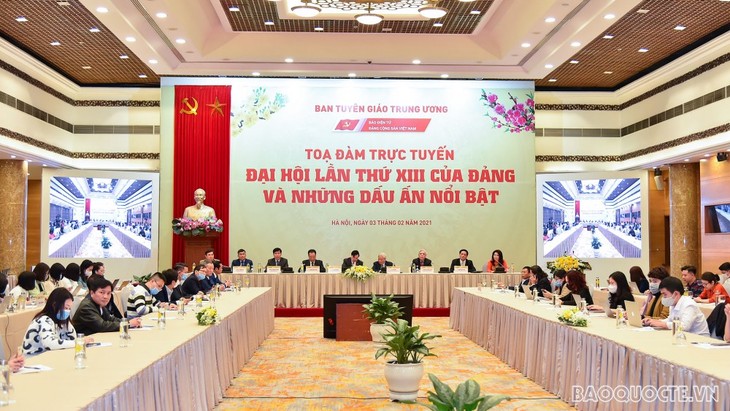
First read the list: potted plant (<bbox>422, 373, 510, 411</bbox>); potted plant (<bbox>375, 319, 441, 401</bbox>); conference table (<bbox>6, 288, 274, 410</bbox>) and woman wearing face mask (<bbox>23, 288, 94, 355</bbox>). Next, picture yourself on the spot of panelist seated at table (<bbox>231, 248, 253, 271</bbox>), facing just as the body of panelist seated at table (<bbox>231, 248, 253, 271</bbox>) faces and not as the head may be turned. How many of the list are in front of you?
4

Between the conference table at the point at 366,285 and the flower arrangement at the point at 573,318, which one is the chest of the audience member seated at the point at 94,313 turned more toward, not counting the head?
the flower arrangement

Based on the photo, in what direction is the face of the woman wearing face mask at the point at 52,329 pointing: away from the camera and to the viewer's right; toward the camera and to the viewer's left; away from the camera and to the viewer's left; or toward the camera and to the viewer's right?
toward the camera and to the viewer's right

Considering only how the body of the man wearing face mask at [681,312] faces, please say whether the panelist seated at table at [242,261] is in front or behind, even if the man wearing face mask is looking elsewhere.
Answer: in front

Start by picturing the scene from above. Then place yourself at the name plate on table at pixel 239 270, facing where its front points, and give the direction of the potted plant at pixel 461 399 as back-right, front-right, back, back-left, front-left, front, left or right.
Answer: front

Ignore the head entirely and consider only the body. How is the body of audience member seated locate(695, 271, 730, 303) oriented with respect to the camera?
to the viewer's left

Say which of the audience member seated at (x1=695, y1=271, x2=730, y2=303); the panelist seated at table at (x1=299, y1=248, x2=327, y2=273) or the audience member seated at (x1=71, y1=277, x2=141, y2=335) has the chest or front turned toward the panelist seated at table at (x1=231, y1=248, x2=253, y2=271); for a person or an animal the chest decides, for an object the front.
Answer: the audience member seated at (x1=695, y1=271, x2=730, y2=303)

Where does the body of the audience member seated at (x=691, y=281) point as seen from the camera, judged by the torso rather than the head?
to the viewer's left

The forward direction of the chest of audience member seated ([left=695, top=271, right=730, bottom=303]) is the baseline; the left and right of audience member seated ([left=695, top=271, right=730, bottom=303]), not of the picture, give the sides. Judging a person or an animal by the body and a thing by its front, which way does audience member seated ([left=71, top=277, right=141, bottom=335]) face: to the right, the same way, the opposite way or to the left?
the opposite way

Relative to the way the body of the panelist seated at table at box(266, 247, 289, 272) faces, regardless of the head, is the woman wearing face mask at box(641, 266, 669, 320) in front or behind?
in front

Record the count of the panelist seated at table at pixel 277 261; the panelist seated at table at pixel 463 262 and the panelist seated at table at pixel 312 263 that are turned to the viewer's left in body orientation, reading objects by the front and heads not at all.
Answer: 0

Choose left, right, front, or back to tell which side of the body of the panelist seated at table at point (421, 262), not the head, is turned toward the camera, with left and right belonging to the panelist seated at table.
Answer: front

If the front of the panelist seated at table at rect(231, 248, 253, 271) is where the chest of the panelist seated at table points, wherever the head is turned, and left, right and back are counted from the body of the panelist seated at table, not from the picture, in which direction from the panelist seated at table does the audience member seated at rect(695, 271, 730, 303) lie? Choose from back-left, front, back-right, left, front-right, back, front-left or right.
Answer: front-left

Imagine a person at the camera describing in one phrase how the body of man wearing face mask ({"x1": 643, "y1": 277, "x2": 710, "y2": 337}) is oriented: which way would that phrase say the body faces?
to the viewer's left

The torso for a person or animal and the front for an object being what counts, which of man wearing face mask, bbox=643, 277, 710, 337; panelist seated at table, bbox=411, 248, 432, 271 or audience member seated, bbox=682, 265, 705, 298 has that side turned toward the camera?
the panelist seated at table

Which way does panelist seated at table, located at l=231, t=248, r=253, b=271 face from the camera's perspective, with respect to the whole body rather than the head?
toward the camera

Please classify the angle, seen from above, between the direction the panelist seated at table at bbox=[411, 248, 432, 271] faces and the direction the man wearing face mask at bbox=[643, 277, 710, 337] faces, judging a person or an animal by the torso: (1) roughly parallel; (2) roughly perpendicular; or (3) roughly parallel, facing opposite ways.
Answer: roughly perpendicular
